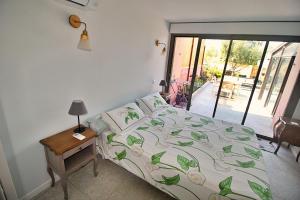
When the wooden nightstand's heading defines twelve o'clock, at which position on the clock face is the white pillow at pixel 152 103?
The white pillow is roughly at 10 o'clock from the wooden nightstand.

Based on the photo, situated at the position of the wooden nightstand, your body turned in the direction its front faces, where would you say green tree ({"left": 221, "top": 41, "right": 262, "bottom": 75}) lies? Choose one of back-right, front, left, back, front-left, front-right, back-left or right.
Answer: front-left

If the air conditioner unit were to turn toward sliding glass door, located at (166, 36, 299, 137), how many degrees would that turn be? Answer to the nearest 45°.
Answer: approximately 45° to its left

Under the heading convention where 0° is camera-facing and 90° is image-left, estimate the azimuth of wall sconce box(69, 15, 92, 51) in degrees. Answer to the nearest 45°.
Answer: approximately 315°

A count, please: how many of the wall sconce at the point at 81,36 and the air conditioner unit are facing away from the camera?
0

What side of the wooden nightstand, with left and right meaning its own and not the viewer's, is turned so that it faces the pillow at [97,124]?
left

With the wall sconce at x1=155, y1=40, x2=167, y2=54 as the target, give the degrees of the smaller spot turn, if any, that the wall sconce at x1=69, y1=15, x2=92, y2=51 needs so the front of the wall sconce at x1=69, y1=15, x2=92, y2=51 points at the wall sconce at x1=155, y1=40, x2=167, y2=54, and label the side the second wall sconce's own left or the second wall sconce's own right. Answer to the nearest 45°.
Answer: approximately 90° to the second wall sconce's own left

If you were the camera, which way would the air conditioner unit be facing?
facing the viewer and to the right of the viewer

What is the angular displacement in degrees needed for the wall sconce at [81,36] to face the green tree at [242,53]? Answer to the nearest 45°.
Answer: approximately 45° to its left
